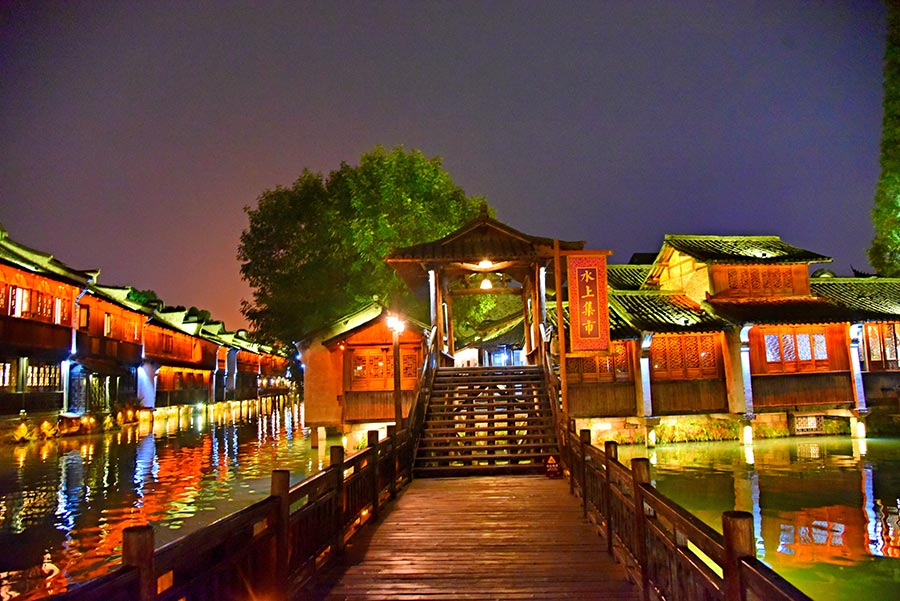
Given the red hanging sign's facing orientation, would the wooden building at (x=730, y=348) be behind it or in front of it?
behind

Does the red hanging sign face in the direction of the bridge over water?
yes

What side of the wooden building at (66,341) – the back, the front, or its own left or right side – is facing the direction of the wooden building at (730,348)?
front

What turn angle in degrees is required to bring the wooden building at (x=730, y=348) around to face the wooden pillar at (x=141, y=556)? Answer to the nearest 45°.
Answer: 0° — it already faces it

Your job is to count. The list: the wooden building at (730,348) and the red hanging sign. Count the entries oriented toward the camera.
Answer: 2

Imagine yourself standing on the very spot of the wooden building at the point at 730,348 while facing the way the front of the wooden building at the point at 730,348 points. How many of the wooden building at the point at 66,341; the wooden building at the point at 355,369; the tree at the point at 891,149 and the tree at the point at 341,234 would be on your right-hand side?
3

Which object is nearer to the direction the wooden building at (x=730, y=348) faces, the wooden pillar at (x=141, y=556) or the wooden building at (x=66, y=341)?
the wooden pillar

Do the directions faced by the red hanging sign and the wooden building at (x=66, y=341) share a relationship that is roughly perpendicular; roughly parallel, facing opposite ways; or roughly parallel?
roughly perpendicular

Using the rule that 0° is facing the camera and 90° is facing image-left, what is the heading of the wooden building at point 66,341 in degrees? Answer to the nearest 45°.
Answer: approximately 315°

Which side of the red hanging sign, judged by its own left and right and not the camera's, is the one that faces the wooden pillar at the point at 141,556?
front

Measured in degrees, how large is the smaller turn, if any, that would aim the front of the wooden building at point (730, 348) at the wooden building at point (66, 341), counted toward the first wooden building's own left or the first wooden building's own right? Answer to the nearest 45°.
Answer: approximately 90° to the first wooden building's own right

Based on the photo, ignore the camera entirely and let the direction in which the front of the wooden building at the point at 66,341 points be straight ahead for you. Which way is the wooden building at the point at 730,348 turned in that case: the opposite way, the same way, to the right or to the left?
to the right

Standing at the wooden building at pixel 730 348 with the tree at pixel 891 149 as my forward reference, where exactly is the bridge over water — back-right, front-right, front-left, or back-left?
back-right
